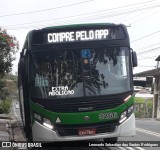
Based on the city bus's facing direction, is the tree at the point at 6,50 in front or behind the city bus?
behind

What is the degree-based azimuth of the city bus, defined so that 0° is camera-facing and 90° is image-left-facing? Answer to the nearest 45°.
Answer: approximately 0°
